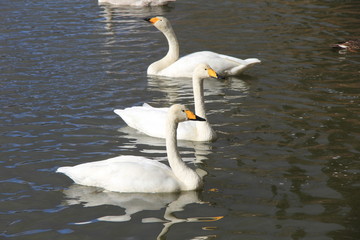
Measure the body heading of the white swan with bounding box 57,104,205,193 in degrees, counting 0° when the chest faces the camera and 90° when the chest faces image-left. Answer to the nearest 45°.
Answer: approximately 270°

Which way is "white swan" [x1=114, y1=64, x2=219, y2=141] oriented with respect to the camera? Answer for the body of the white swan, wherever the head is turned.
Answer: to the viewer's right

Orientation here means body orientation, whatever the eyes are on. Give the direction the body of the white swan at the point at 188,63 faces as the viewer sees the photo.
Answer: to the viewer's left

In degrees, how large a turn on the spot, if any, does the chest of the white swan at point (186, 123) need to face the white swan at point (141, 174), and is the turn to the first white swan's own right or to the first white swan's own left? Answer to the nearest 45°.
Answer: approximately 90° to the first white swan's own right

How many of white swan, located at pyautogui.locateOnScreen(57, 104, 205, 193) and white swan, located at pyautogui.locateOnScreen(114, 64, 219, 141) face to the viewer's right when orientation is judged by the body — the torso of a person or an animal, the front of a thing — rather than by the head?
2

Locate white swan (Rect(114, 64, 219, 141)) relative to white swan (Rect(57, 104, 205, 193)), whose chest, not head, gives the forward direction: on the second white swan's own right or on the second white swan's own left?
on the second white swan's own left

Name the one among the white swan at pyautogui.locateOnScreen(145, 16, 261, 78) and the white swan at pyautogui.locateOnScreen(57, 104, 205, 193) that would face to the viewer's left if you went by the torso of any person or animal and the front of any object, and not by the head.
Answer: the white swan at pyautogui.locateOnScreen(145, 16, 261, 78)

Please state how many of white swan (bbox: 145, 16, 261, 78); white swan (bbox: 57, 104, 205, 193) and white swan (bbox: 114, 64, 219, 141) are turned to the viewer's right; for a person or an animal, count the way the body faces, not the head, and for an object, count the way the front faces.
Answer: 2

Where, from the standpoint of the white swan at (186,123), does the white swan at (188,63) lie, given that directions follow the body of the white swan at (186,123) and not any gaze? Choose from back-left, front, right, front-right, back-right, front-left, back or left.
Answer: left
